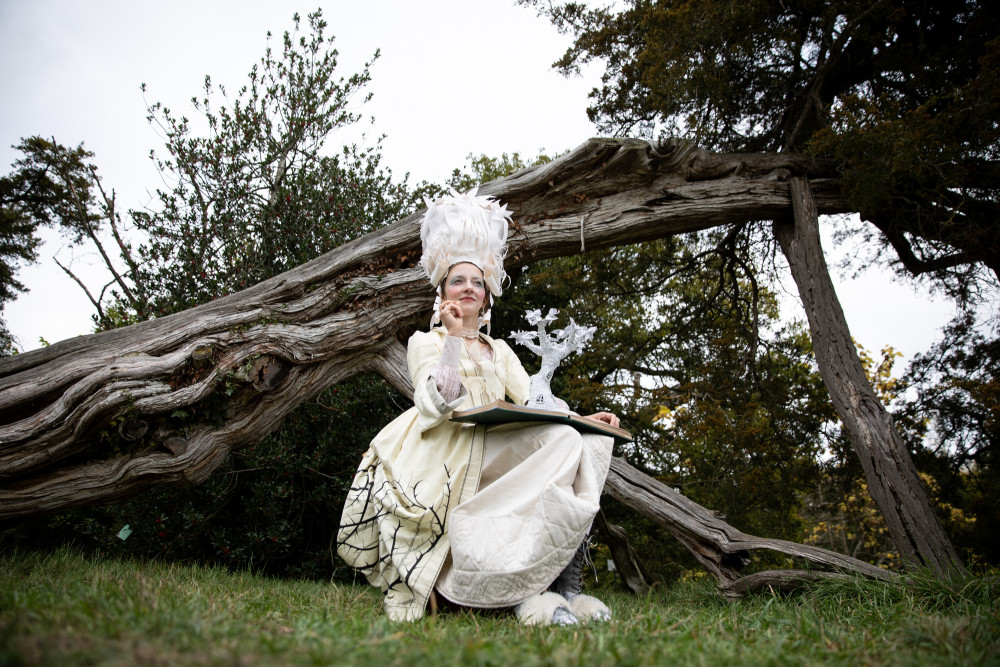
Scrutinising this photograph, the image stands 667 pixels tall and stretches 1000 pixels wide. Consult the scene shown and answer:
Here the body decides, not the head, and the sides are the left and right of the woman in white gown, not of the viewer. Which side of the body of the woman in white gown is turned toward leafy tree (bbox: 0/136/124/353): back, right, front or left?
back

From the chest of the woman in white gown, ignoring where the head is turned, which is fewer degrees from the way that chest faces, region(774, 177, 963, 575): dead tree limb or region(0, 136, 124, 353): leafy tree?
the dead tree limb

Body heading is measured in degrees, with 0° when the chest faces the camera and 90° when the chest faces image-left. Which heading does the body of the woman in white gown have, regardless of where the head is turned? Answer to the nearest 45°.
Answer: approximately 315°

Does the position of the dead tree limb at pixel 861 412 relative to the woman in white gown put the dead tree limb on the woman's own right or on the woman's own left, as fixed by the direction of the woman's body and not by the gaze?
on the woman's own left
